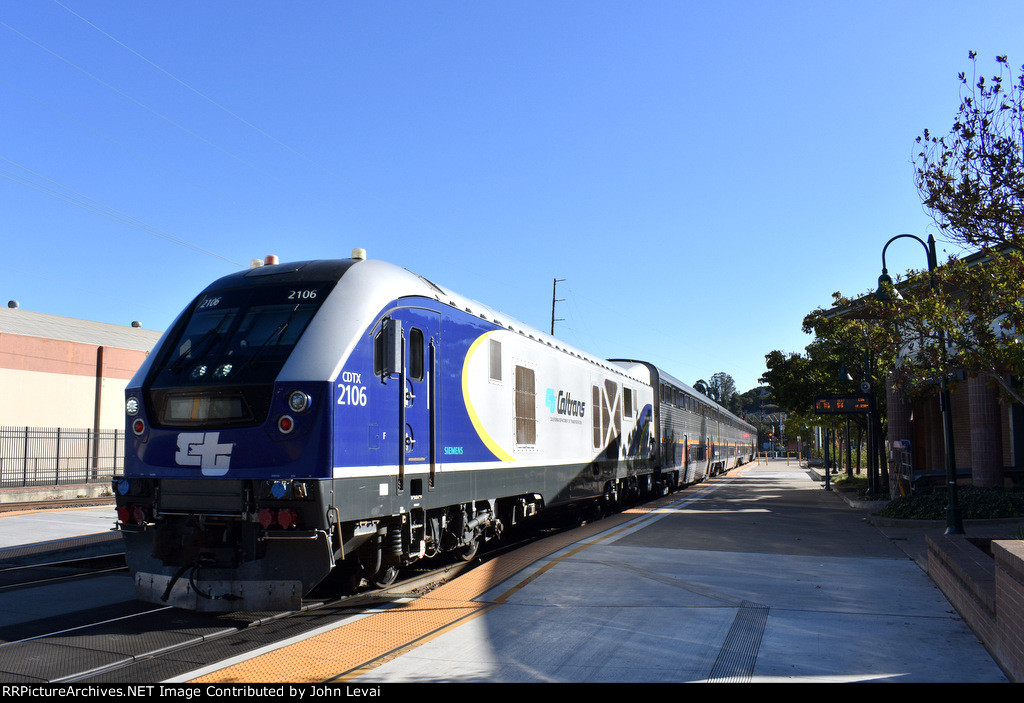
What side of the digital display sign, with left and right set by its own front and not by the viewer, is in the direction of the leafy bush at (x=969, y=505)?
front

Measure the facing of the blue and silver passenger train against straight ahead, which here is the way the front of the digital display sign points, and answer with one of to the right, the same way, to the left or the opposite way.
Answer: the same way

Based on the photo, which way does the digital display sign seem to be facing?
toward the camera

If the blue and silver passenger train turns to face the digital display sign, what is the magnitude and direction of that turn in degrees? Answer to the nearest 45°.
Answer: approximately 180°

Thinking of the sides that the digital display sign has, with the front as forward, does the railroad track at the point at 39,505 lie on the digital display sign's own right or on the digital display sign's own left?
on the digital display sign's own right

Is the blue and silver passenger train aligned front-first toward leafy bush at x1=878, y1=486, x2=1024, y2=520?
no

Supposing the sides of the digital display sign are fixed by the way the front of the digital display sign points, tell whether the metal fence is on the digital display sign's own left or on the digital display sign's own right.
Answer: on the digital display sign's own right

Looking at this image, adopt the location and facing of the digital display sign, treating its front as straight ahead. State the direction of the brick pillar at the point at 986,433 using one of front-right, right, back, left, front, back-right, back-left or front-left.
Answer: front-left

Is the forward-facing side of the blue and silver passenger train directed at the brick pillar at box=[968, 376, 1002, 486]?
no

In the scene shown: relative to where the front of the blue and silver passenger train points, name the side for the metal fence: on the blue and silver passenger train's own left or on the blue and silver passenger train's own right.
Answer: on the blue and silver passenger train's own right

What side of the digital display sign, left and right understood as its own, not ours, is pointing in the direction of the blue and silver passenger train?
front

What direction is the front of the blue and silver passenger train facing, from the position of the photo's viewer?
facing the viewer and to the left of the viewer

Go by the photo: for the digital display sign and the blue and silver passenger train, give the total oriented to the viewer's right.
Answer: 0

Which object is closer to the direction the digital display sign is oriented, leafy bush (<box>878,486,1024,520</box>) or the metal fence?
the leafy bush
